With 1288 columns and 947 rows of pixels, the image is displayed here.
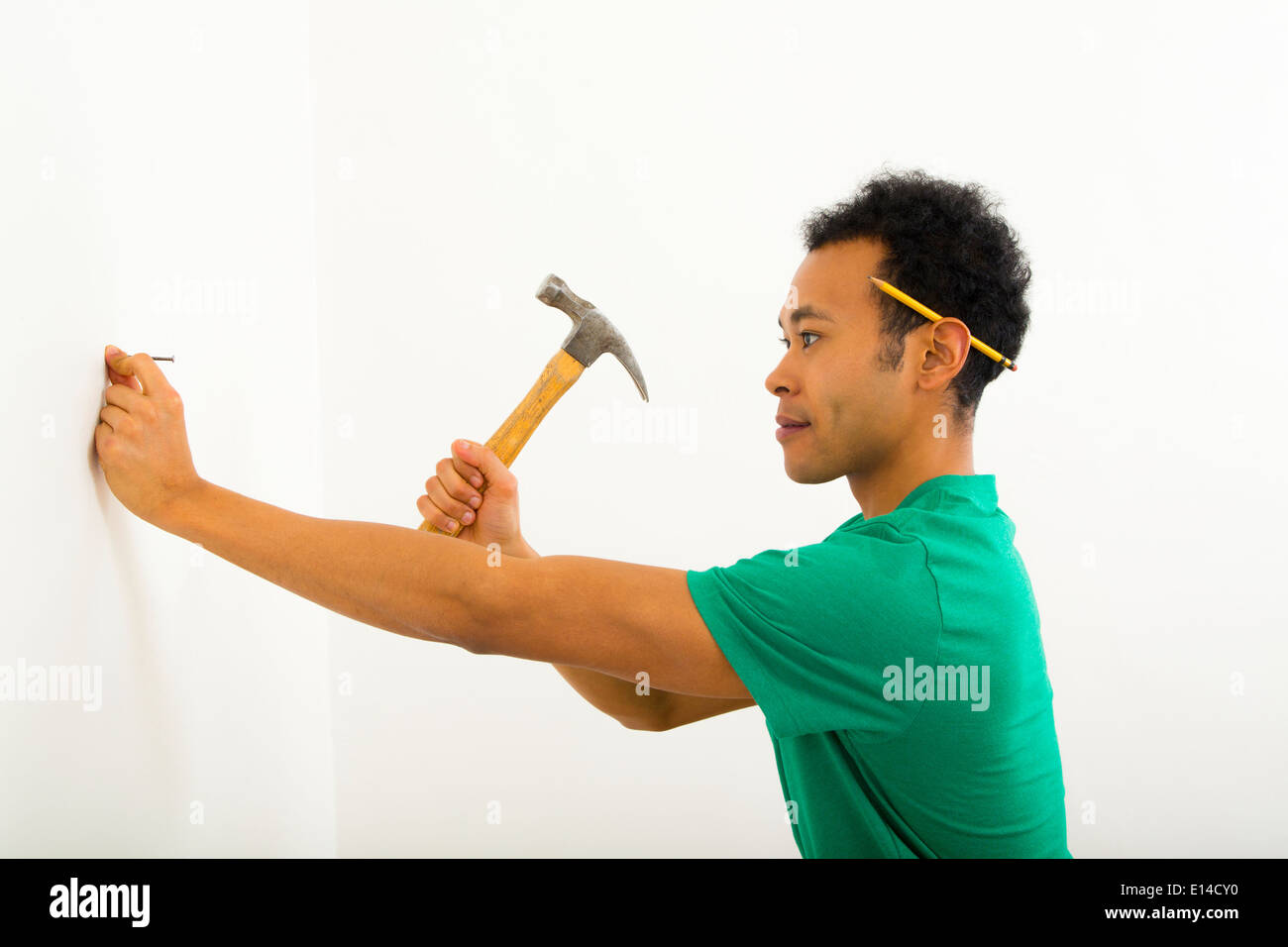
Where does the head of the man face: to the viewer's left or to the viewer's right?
to the viewer's left

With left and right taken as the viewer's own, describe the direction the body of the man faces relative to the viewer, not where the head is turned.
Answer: facing to the left of the viewer
